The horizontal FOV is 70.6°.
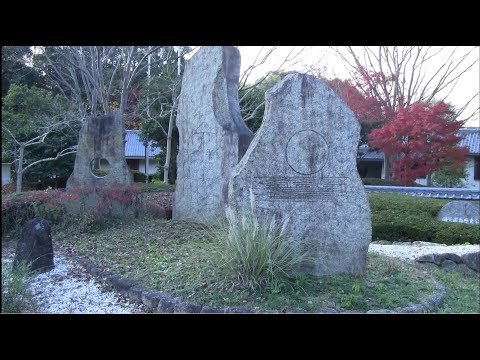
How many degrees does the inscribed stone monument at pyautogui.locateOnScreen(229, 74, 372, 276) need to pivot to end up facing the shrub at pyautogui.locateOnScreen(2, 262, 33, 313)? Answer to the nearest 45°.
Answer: approximately 45° to its right

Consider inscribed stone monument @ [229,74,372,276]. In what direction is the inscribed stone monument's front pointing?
toward the camera

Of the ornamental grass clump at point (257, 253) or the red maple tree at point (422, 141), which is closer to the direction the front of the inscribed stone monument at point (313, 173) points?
the ornamental grass clump

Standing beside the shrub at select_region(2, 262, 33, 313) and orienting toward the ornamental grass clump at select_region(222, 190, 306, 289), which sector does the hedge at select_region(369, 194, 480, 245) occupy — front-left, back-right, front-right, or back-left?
front-left

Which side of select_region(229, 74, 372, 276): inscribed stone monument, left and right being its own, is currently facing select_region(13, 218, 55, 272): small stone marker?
right

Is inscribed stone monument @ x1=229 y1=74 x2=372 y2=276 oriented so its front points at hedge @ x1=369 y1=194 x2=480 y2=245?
no

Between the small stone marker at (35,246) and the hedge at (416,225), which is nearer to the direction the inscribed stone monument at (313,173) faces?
the small stone marker

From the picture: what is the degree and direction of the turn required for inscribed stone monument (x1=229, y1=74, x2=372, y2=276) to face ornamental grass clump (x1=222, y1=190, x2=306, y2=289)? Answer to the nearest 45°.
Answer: approximately 45° to its right
